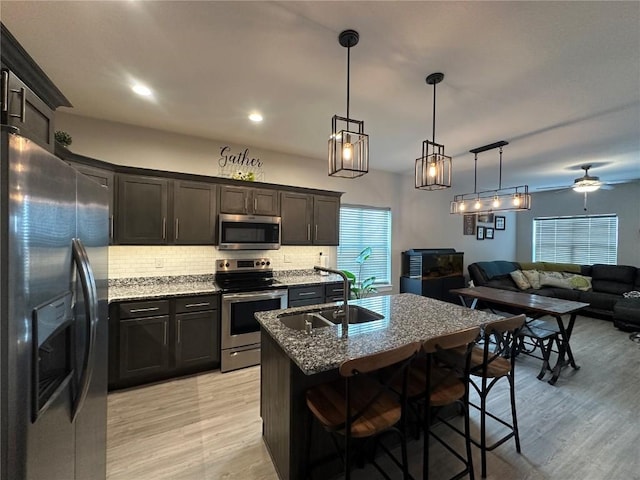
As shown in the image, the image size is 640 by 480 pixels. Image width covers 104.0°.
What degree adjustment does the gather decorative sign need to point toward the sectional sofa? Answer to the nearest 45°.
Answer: approximately 90° to its left

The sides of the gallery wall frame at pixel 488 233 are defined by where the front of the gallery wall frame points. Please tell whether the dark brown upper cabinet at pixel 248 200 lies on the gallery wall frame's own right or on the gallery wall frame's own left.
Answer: on the gallery wall frame's own right

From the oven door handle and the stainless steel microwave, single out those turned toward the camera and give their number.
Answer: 2

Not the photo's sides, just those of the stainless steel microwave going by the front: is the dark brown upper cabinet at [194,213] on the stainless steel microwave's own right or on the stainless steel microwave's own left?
on the stainless steel microwave's own right

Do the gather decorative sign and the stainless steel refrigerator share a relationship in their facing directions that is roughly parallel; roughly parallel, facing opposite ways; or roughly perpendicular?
roughly perpendicular

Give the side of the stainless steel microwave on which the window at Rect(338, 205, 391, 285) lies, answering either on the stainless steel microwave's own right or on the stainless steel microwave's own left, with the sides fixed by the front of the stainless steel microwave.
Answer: on the stainless steel microwave's own left

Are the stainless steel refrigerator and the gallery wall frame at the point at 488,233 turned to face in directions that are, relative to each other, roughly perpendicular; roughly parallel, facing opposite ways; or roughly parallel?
roughly perpendicular

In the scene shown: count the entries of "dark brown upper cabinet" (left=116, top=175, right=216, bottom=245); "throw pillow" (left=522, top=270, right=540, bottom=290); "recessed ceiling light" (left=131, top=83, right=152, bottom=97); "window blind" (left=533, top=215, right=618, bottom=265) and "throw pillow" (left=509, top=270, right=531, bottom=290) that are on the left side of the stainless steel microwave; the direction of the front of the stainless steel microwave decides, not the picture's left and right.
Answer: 3

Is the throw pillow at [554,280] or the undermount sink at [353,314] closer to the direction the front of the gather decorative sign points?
the undermount sink
